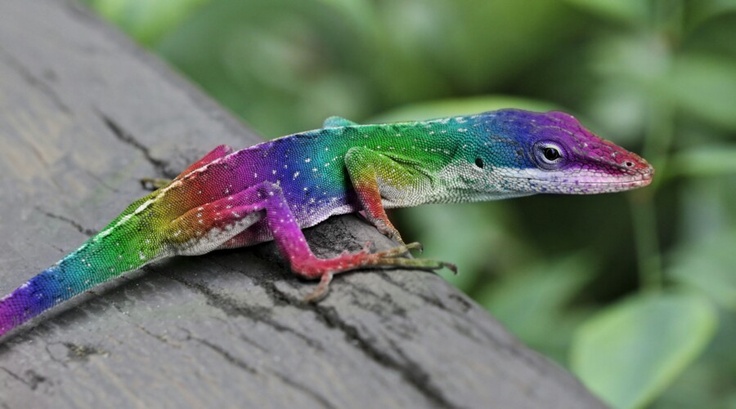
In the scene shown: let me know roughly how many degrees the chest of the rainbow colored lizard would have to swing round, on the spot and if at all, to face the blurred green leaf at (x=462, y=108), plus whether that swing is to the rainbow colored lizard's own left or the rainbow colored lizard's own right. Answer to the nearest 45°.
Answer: approximately 45° to the rainbow colored lizard's own left

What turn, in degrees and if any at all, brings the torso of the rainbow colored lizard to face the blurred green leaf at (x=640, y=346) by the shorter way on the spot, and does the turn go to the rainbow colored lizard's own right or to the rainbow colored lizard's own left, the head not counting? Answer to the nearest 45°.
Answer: approximately 45° to the rainbow colored lizard's own left

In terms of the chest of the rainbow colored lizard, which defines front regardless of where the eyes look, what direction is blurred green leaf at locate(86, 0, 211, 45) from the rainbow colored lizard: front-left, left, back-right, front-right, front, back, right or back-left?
back-left

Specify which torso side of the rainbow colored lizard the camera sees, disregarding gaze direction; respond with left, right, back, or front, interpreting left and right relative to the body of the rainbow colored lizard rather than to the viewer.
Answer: right

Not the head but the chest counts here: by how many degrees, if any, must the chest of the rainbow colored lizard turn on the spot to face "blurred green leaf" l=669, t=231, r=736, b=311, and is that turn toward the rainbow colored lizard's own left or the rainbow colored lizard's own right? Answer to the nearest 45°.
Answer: approximately 45° to the rainbow colored lizard's own left

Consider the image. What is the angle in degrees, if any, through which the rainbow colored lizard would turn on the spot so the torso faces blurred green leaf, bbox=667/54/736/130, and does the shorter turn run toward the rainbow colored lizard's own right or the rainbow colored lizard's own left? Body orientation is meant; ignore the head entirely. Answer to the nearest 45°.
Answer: approximately 45° to the rainbow colored lizard's own left
